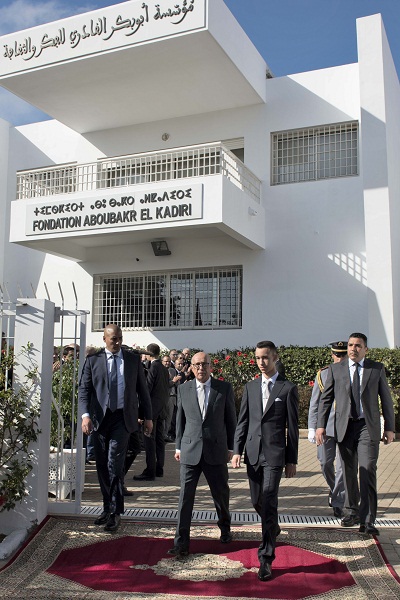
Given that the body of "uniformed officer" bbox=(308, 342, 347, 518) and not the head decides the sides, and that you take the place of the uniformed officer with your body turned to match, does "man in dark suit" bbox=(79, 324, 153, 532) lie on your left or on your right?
on your right

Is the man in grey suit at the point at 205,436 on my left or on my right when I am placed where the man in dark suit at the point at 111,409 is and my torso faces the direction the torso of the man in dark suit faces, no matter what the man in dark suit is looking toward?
on my left

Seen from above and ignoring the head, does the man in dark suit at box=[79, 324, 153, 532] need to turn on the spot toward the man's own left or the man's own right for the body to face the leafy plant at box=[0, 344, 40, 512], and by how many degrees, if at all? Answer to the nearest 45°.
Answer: approximately 90° to the man's own right

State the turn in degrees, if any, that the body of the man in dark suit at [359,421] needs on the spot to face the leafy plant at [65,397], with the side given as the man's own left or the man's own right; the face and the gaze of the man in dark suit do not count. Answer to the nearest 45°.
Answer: approximately 90° to the man's own right

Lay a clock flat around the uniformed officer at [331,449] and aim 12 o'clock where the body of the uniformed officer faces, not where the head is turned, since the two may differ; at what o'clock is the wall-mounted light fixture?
The wall-mounted light fixture is roughly at 5 o'clock from the uniformed officer.

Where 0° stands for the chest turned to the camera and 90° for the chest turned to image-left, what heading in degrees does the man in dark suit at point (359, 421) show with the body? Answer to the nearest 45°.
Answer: approximately 0°

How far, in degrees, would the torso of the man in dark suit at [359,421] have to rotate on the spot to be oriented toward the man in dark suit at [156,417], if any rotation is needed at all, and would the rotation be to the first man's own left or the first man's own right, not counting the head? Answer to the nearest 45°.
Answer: approximately 135° to the first man's own right

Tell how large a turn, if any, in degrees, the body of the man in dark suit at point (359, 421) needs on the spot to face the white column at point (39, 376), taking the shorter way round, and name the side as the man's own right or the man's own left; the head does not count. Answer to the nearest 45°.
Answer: approximately 90° to the man's own right

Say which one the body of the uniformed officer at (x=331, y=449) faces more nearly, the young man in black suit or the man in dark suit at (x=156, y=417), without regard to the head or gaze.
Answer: the young man in black suit

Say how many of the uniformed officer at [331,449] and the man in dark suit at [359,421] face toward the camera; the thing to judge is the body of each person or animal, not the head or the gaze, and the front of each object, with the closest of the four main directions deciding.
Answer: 2

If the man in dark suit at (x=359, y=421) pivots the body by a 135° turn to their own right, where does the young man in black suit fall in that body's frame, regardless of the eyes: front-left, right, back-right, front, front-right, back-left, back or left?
left

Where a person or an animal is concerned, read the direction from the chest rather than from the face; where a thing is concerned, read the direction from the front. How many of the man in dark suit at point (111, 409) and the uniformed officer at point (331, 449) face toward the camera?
2
